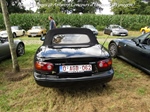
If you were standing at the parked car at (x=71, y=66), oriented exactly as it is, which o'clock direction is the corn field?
The corn field is roughly at 12 o'clock from the parked car.

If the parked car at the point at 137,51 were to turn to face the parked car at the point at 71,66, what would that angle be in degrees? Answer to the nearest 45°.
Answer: approximately 90° to its left

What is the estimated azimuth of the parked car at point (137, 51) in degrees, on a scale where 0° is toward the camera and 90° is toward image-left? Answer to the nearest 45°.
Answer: approximately 135°

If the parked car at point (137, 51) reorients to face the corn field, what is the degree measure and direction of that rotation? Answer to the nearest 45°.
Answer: approximately 45° to its right

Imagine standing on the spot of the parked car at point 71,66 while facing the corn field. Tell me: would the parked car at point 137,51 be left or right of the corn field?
right

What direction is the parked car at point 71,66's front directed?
away from the camera

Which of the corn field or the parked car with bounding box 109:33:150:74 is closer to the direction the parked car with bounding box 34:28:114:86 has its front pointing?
the corn field

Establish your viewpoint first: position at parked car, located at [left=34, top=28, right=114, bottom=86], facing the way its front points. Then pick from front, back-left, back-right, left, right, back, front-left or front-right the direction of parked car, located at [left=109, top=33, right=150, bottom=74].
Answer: front-right
